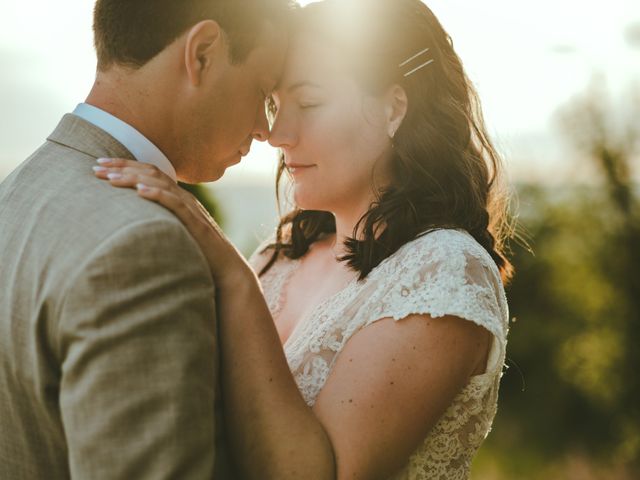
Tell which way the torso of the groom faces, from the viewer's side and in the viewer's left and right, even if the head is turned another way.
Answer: facing away from the viewer and to the right of the viewer

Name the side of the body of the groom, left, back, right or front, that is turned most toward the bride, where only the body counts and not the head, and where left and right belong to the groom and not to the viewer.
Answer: front

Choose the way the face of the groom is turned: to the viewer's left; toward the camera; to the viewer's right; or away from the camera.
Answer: to the viewer's right
